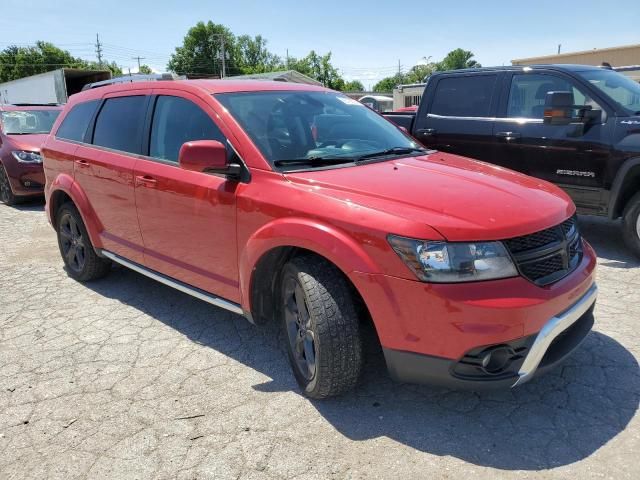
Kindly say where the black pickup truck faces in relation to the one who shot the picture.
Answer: facing the viewer and to the right of the viewer

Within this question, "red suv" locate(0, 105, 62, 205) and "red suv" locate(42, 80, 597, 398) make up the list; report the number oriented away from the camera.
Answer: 0

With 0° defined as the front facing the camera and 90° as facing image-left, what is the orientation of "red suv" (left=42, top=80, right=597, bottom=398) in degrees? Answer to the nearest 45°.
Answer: approximately 315°

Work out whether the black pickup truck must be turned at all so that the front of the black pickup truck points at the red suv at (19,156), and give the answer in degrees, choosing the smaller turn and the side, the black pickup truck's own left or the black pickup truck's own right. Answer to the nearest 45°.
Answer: approximately 135° to the black pickup truck's own right

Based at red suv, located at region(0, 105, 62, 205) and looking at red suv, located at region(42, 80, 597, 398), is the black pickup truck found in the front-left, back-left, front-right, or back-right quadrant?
front-left

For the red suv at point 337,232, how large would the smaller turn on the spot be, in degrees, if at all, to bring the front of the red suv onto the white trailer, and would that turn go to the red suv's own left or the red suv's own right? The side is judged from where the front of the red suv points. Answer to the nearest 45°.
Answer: approximately 180°

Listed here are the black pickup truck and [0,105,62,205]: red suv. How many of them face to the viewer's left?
0

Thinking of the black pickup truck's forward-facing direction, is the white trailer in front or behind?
behind

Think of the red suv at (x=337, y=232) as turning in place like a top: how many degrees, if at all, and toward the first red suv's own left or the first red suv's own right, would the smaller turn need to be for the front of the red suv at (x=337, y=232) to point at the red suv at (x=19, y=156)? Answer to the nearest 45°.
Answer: approximately 180°

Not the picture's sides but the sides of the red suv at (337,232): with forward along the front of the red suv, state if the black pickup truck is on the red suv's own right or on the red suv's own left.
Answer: on the red suv's own left

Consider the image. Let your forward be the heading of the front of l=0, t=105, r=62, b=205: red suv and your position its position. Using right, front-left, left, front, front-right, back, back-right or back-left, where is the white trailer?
back-left

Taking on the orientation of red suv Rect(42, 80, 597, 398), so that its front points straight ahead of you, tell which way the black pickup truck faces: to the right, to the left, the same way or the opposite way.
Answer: the same way
